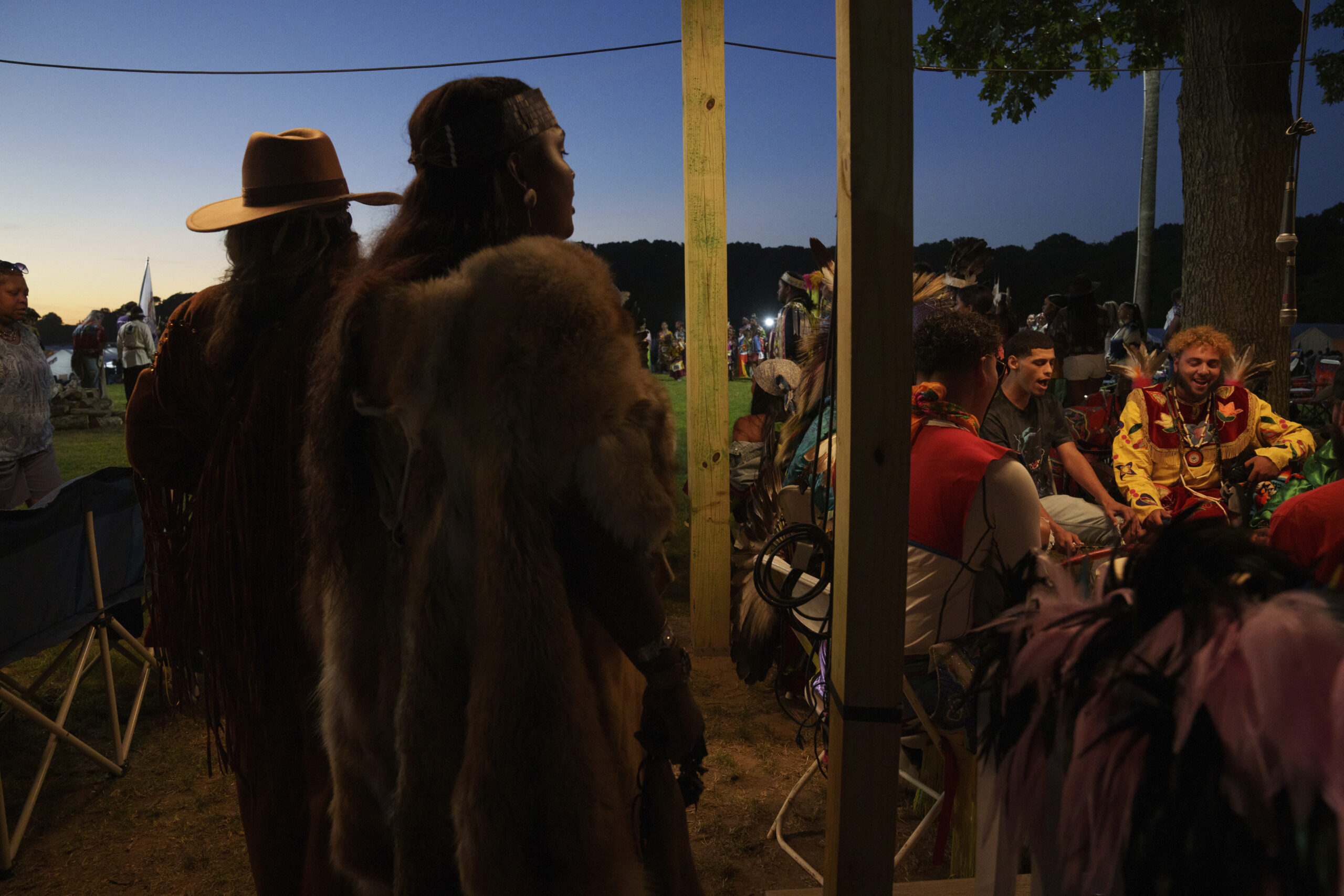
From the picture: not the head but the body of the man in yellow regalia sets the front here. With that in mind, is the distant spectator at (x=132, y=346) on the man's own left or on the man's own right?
on the man's own right

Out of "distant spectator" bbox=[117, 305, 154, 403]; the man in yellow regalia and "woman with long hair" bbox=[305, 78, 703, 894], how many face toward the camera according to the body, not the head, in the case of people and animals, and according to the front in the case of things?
1

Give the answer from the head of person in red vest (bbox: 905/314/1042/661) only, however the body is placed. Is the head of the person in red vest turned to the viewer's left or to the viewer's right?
to the viewer's right

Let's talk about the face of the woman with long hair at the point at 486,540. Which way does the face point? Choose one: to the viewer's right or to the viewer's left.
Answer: to the viewer's right

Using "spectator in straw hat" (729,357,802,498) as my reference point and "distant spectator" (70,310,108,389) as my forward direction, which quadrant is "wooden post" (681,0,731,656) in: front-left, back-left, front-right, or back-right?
back-left

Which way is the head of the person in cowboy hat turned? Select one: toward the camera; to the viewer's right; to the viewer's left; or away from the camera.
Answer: away from the camera

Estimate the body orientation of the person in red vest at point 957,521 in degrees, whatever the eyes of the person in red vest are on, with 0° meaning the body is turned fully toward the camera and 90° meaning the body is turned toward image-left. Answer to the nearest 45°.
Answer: approximately 225°

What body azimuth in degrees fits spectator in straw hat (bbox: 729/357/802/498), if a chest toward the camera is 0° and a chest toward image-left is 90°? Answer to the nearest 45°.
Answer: approximately 225°
